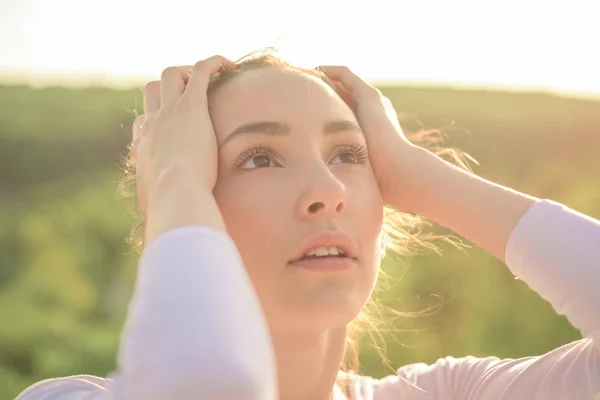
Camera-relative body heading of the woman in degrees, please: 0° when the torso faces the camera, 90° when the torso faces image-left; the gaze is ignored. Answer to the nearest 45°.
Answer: approximately 315°
